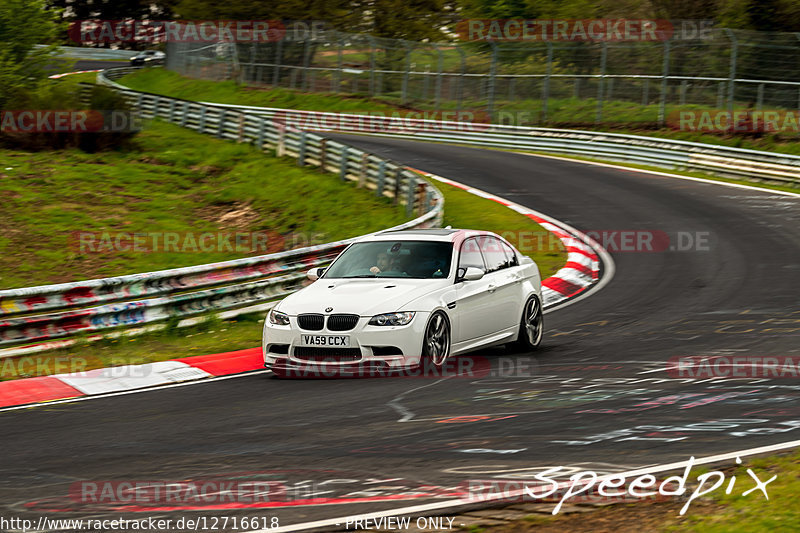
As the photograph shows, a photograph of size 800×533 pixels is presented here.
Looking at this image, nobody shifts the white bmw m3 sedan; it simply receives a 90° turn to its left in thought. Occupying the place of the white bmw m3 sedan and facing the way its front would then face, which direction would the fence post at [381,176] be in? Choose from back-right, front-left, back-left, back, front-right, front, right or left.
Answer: back-left

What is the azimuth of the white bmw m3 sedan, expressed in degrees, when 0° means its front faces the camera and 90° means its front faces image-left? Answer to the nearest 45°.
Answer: approximately 45°

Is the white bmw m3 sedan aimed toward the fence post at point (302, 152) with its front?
no

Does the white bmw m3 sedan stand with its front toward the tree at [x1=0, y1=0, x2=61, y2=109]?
no

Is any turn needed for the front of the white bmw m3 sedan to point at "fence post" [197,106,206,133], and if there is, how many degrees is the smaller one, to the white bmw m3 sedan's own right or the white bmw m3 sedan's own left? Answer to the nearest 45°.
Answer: approximately 135° to the white bmw m3 sedan's own right

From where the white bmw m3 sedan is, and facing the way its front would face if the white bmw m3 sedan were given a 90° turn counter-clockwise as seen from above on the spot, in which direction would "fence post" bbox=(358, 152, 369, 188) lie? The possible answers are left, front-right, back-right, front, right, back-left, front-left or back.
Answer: back-left

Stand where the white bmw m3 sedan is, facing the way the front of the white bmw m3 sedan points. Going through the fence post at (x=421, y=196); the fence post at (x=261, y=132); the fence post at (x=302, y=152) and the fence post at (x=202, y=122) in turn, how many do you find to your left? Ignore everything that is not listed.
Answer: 0

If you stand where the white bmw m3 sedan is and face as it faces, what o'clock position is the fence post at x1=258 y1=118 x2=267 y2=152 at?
The fence post is roughly at 4 o'clock from the white bmw m3 sedan.

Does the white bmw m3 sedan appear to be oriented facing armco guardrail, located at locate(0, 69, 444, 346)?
no

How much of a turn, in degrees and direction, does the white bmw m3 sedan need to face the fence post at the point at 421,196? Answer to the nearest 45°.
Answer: approximately 135° to its right

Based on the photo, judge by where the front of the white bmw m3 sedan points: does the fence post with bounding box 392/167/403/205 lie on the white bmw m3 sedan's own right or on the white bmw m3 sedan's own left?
on the white bmw m3 sedan's own right

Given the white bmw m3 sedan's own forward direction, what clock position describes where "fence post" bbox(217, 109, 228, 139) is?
The fence post is roughly at 4 o'clock from the white bmw m3 sedan.

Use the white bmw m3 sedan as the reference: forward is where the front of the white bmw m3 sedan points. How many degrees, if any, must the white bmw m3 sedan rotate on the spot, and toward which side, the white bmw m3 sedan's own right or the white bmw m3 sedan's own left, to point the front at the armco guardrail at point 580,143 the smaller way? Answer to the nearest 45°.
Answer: approximately 135° to the white bmw m3 sedan's own right

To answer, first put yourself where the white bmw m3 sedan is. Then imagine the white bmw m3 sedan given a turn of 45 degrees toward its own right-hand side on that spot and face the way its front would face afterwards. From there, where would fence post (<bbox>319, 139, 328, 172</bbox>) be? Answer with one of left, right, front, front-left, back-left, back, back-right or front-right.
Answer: right
